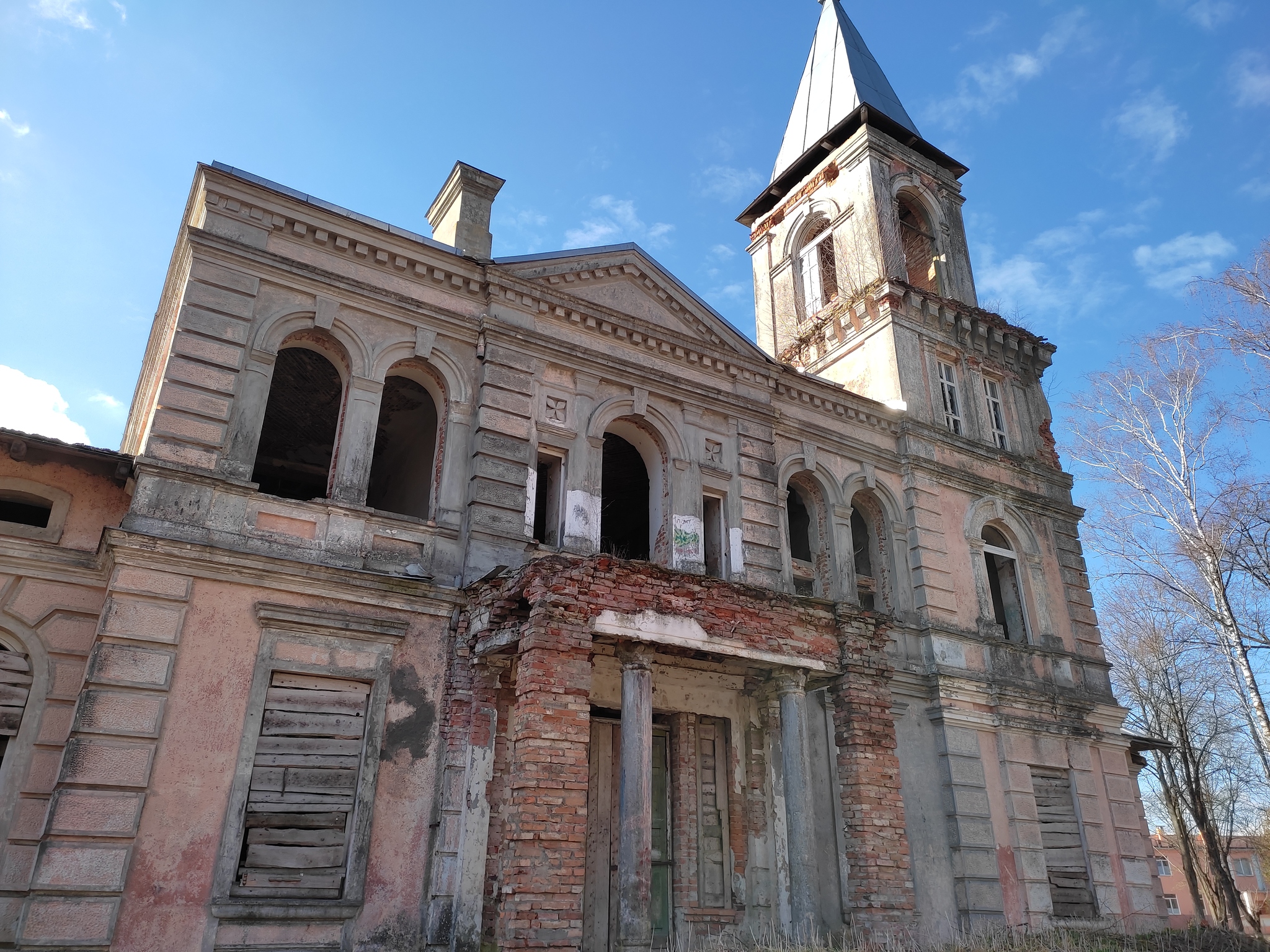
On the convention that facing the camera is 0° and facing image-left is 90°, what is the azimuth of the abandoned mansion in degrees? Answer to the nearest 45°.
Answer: approximately 315°
